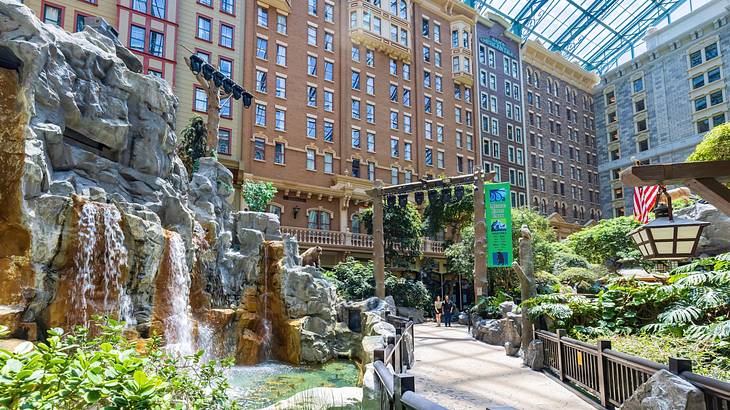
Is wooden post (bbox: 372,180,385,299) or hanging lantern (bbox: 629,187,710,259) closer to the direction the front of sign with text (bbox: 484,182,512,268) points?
the hanging lantern

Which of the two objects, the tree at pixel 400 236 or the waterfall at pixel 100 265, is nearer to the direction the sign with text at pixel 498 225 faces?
the waterfall

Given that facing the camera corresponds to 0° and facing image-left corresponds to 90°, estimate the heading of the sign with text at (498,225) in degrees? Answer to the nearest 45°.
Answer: approximately 0°

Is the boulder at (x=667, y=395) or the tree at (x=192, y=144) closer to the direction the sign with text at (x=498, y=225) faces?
the boulder

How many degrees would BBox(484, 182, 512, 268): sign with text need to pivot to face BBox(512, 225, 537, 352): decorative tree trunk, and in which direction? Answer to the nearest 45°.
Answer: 0° — it already faces it

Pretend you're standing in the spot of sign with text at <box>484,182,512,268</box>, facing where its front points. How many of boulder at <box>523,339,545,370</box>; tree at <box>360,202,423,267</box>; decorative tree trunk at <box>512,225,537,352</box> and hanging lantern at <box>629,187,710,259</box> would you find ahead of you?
3

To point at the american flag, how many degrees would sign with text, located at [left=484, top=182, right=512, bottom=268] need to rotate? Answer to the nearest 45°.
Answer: approximately 45° to its left

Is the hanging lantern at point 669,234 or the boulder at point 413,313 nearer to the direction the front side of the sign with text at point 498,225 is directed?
the hanging lantern

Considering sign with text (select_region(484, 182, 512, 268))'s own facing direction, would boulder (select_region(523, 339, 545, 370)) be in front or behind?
in front

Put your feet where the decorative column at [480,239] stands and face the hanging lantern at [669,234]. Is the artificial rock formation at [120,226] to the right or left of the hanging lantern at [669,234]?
right

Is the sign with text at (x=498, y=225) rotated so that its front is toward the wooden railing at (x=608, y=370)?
yes

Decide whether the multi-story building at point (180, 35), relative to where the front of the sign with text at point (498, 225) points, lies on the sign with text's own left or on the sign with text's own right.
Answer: on the sign with text's own right

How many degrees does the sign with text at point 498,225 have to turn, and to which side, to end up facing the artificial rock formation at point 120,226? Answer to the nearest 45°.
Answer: approximately 45° to its right
